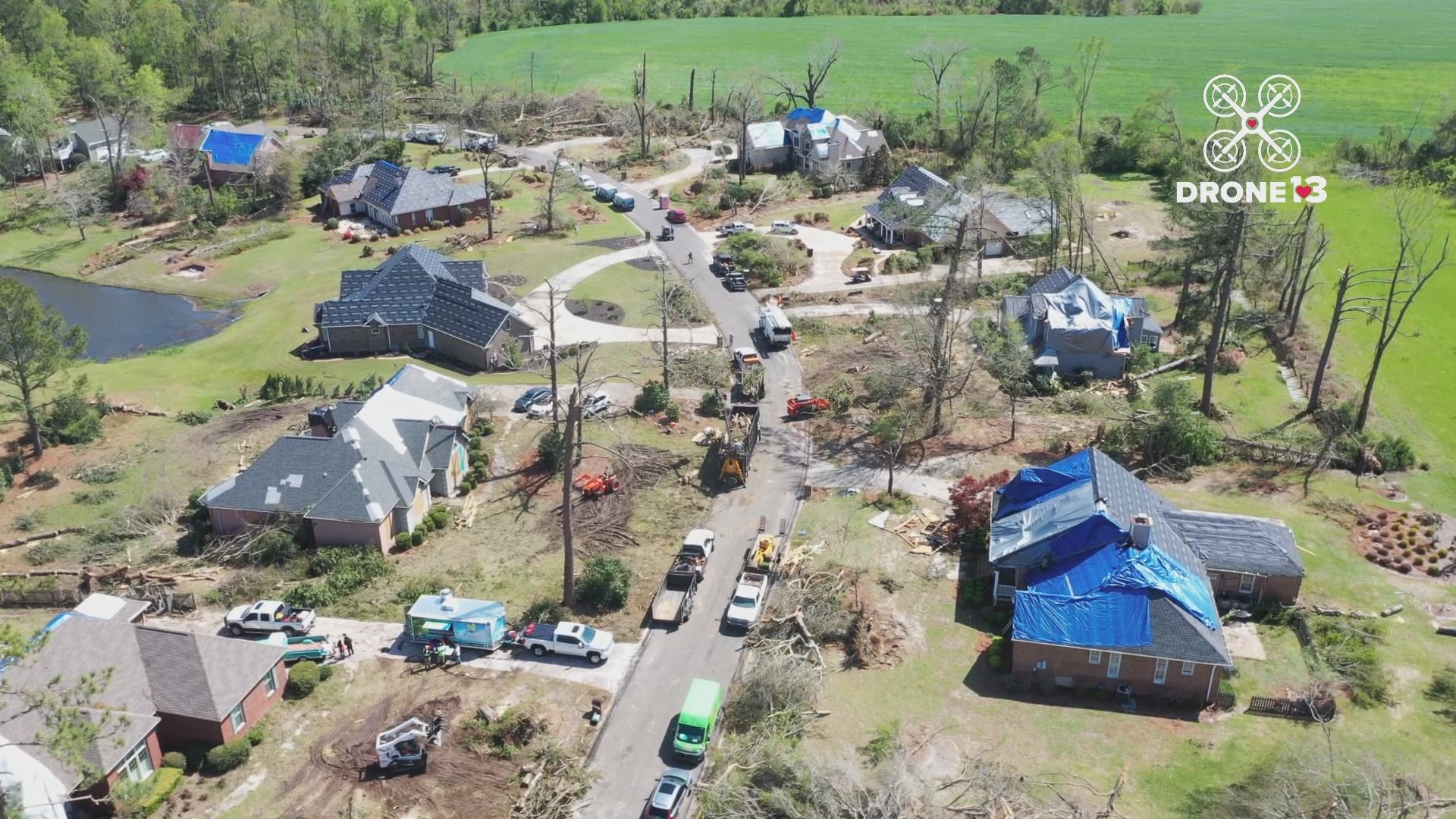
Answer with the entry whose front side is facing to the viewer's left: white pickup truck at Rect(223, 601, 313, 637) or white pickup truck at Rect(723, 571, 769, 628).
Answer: white pickup truck at Rect(223, 601, 313, 637)

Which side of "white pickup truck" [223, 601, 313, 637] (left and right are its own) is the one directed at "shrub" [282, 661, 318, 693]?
left

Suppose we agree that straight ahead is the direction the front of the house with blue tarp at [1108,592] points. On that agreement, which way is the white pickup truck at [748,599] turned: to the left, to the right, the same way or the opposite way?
to the left

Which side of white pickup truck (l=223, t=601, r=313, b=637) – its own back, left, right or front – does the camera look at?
left

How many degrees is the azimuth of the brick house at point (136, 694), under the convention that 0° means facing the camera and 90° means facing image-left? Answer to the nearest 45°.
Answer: approximately 315°

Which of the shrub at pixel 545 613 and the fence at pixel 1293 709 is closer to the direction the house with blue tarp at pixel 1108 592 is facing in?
the shrub

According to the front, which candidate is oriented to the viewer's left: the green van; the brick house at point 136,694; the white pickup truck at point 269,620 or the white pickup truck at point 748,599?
the white pickup truck at point 269,620
